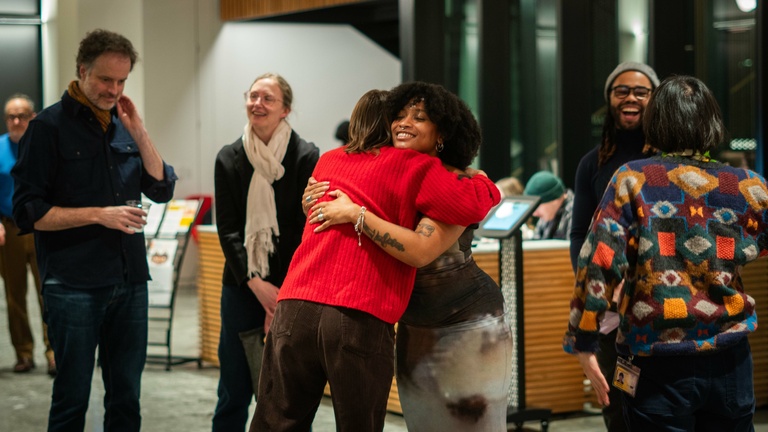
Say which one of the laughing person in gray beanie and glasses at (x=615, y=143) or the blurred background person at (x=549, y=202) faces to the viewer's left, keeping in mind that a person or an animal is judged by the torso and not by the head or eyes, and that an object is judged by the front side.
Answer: the blurred background person at (x=549, y=202)

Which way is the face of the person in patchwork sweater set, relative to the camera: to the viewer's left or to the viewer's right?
to the viewer's left

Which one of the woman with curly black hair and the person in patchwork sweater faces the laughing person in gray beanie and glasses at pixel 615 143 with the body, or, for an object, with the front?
the person in patchwork sweater

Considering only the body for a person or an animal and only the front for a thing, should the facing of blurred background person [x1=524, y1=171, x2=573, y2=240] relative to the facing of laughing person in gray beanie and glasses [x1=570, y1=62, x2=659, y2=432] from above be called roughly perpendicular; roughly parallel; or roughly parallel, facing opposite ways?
roughly perpendicular

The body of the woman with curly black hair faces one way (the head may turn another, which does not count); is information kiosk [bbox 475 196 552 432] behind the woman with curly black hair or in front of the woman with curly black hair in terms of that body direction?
behind

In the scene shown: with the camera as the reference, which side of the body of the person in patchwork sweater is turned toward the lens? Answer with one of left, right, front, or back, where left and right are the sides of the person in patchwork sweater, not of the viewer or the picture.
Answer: back

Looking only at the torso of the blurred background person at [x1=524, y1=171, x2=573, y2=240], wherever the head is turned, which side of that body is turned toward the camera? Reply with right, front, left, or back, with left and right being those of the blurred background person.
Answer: left

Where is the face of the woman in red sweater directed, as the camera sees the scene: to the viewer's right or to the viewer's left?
to the viewer's right

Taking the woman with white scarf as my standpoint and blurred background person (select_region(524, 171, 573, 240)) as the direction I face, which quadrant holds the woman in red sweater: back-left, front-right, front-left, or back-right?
back-right
